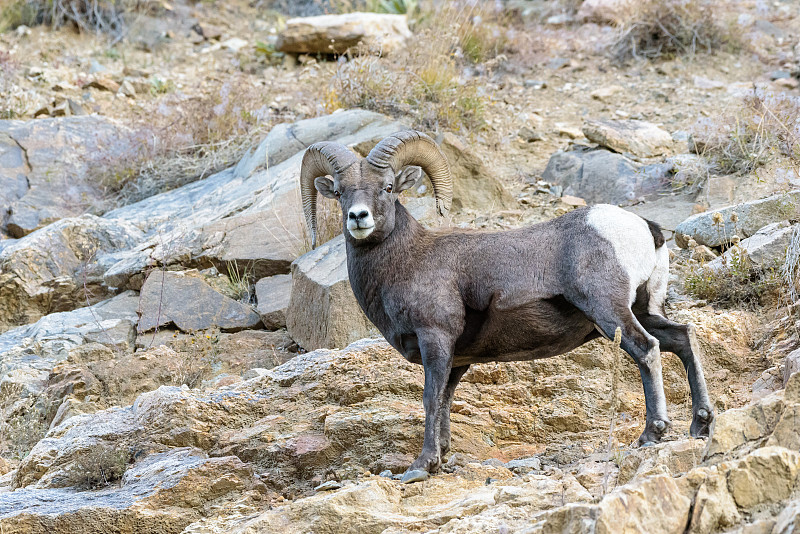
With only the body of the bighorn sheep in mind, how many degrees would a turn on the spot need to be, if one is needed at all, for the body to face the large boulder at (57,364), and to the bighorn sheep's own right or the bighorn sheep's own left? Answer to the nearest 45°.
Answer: approximately 45° to the bighorn sheep's own right

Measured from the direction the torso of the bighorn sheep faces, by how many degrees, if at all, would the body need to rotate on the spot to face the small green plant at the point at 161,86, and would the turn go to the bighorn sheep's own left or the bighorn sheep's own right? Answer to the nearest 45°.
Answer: approximately 45° to the bighorn sheep's own right

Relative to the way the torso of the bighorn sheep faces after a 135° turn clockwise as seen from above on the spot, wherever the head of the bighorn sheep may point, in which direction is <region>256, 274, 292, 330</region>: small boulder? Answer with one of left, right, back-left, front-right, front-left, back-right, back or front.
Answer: left

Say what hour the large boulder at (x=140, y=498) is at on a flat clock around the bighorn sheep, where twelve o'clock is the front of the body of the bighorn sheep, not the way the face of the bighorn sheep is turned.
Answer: The large boulder is roughly at 11 o'clock from the bighorn sheep.

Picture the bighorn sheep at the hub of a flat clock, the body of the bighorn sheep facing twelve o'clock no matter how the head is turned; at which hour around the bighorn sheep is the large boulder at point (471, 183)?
The large boulder is roughly at 3 o'clock from the bighorn sheep.

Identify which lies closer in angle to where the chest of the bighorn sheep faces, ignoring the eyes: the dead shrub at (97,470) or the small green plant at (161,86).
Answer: the dead shrub

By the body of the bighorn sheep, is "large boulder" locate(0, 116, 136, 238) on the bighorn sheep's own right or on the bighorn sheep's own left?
on the bighorn sheep's own right

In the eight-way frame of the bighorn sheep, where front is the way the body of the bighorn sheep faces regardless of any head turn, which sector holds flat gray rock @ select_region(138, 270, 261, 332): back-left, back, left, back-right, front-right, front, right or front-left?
front-right

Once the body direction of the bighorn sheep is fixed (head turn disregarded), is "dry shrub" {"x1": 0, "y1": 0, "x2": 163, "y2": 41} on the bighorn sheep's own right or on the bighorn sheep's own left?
on the bighorn sheep's own right

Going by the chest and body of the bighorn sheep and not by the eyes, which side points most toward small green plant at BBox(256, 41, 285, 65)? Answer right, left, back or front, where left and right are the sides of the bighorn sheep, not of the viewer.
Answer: right

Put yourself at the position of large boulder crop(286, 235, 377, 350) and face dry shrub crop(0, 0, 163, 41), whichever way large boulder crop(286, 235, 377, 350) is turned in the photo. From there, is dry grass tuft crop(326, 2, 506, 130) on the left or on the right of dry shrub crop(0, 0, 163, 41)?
right

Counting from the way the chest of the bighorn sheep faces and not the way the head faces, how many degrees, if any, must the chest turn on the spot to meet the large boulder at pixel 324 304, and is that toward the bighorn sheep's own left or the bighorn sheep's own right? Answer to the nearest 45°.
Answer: approximately 45° to the bighorn sheep's own right

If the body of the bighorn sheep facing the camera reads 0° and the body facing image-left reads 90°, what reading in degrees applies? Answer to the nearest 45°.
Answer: approximately 90°

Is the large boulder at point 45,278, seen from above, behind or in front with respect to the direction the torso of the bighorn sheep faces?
in front
